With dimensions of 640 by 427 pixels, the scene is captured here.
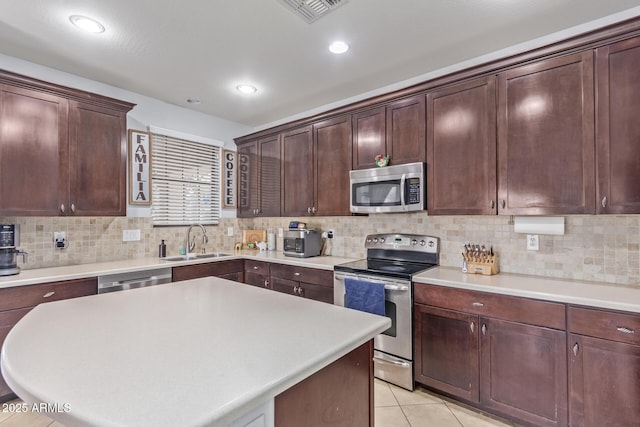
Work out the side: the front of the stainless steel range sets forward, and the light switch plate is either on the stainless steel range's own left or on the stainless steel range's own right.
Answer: on the stainless steel range's own right

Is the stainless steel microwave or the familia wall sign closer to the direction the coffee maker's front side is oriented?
the stainless steel microwave

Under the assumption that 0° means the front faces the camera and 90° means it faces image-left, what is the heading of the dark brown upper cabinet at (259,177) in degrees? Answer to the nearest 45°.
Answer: approximately 45°

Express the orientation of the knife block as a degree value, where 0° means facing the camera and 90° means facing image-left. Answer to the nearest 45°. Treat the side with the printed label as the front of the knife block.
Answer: approximately 45°

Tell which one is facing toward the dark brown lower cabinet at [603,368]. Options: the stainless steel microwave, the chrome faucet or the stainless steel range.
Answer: the chrome faucet

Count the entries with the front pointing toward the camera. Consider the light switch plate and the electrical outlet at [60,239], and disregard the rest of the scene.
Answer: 2

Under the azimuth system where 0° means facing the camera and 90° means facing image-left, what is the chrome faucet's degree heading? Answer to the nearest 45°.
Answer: approximately 315°

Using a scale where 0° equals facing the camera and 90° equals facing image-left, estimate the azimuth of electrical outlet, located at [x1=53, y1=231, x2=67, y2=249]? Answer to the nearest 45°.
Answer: approximately 0°

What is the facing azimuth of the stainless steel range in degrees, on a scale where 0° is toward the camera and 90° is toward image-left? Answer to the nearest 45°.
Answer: approximately 45°
